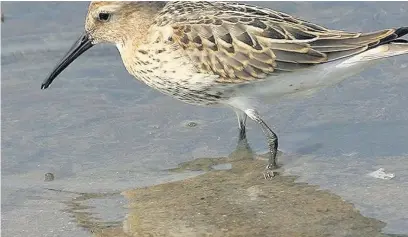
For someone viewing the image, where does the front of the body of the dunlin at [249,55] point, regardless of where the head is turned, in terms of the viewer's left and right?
facing to the left of the viewer
